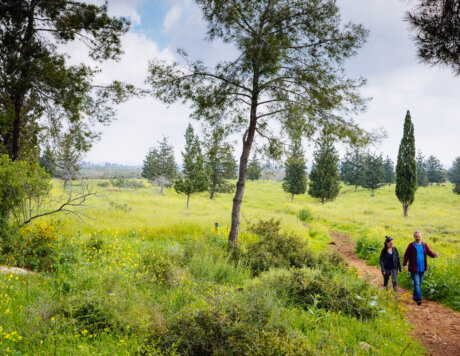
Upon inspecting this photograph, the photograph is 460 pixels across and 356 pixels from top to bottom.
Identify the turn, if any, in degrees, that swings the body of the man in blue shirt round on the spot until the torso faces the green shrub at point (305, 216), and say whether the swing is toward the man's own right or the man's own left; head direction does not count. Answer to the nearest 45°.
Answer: approximately 135° to the man's own right

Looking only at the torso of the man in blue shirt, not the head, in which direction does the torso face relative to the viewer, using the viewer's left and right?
facing the viewer

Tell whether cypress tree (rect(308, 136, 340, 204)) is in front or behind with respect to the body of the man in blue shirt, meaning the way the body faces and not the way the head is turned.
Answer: behind

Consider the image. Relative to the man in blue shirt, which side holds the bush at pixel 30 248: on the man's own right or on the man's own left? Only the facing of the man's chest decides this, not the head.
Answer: on the man's own right

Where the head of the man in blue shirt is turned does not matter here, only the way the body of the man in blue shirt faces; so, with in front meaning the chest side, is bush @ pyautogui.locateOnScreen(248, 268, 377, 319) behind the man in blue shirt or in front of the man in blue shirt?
in front

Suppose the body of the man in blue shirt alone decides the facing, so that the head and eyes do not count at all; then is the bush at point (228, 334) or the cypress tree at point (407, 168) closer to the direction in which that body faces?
the bush

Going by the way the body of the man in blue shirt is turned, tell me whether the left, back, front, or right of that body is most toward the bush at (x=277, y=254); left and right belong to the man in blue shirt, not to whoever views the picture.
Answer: right

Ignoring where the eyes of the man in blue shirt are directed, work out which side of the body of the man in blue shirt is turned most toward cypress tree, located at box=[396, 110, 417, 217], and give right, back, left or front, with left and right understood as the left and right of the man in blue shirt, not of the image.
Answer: back
